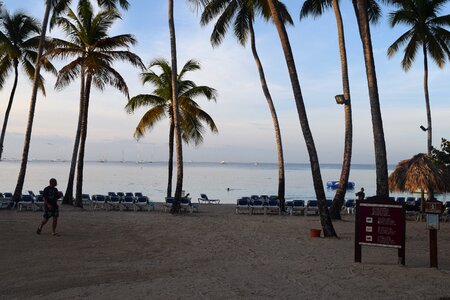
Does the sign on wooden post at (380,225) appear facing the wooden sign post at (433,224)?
no

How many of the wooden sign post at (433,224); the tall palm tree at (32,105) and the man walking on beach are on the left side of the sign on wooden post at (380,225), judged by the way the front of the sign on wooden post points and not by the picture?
1

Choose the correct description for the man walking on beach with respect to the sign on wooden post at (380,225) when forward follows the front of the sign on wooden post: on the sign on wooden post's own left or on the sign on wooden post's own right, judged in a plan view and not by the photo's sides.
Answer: on the sign on wooden post's own right

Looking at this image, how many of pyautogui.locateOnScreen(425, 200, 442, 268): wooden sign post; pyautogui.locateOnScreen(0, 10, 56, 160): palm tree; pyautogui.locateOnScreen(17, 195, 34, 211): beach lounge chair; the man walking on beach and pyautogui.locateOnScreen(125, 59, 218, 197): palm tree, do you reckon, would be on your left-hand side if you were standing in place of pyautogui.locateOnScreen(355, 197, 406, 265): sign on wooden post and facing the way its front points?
1

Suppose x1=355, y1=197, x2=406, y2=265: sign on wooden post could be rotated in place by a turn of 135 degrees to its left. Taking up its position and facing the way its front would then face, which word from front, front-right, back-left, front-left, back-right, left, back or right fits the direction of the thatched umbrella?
front-left

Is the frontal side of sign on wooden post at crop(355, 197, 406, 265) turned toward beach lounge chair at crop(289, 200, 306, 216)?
no

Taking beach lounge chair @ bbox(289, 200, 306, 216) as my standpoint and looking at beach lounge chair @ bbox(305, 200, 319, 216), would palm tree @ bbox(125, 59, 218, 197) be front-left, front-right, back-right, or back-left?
back-left

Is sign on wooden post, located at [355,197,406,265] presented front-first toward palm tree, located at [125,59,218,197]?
no

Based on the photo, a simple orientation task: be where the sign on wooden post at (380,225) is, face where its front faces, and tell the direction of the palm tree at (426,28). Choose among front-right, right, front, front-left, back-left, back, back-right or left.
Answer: back

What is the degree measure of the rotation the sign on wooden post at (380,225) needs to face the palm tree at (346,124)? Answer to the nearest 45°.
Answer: approximately 180°

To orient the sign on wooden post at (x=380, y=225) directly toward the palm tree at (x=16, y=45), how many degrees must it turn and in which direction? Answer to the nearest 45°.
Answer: approximately 135° to its right

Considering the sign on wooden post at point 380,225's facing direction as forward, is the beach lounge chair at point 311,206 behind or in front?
behind

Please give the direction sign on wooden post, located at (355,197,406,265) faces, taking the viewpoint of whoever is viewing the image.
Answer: facing the viewer
